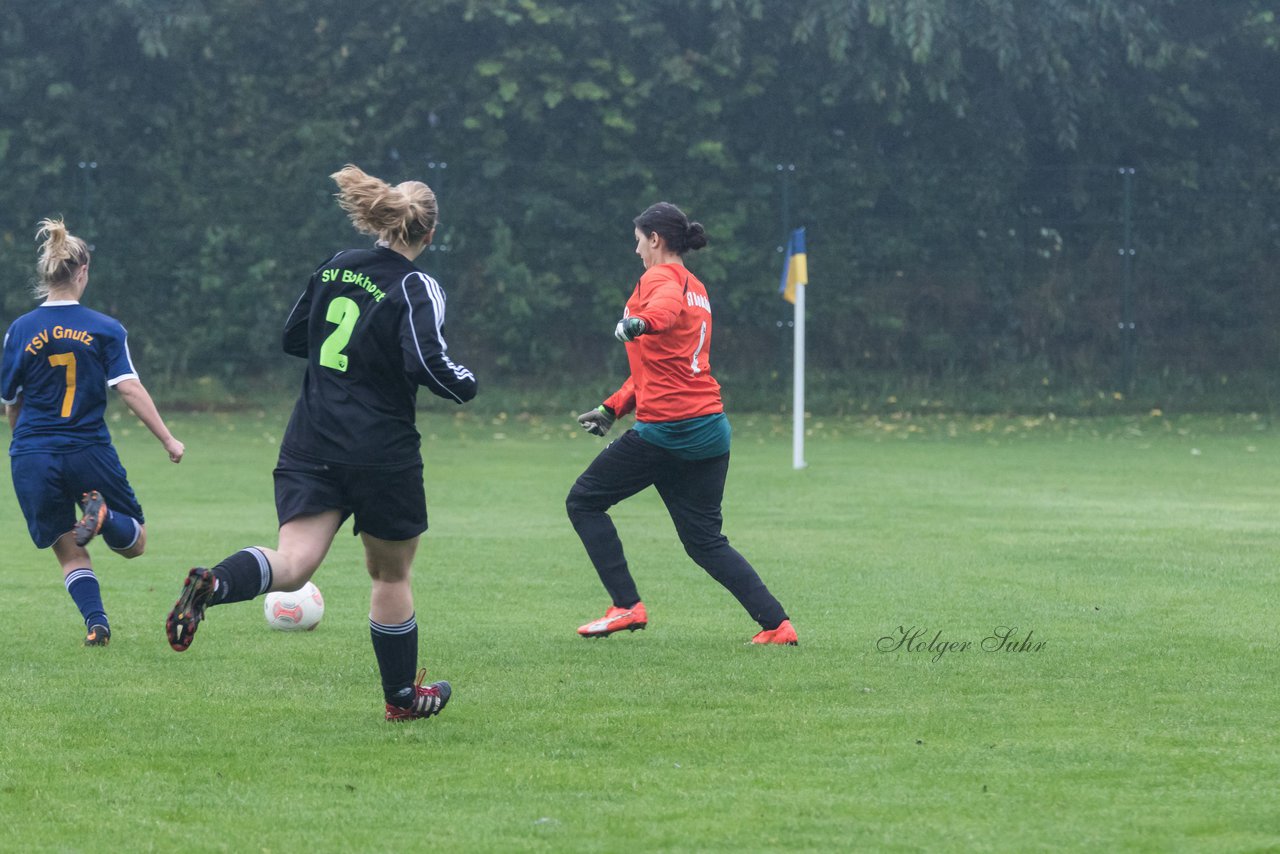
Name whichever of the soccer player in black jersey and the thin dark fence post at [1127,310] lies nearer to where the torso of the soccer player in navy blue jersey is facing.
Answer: the thin dark fence post

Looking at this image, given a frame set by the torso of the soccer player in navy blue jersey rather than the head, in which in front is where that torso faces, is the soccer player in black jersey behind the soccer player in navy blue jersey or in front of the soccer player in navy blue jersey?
behind

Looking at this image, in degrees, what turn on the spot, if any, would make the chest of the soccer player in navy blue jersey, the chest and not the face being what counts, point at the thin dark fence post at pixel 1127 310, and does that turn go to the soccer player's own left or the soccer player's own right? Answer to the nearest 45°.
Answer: approximately 45° to the soccer player's own right

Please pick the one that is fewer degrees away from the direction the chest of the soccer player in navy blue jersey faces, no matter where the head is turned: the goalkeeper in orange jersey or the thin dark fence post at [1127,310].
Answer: the thin dark fence post

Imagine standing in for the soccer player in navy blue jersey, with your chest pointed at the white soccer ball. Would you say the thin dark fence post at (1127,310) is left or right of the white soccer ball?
left

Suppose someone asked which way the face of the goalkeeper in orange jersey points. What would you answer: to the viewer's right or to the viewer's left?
to the viewer's left

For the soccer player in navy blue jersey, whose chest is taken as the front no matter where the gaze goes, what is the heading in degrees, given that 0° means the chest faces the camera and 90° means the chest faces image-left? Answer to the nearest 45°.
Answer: approximately 180°

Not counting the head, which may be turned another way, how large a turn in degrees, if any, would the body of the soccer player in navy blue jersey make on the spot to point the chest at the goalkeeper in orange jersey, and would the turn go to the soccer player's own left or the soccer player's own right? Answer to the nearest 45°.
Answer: approximately 90° to the soccer player's own right

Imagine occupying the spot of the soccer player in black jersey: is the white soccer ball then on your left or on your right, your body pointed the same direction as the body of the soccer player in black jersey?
on your left

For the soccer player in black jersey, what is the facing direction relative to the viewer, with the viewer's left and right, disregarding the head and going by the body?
facing away from the viewer and to the right of the viewer
